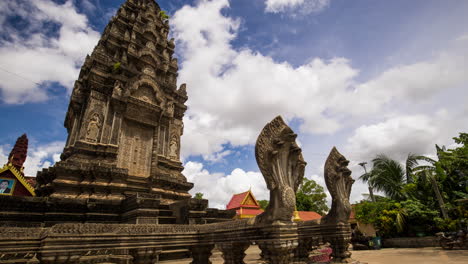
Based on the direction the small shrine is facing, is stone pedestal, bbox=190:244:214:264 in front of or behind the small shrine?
in front

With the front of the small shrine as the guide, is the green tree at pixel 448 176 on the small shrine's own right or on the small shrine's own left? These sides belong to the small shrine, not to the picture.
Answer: on the small shrine's own left

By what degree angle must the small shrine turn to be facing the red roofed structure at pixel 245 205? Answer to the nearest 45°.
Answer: approximately 90° to its left

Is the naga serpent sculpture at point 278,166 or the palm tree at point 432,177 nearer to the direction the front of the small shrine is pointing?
the naga serpent sculpture

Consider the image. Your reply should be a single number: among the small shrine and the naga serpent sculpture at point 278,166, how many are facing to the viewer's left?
0

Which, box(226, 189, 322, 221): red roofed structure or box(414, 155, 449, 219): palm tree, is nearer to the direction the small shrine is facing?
the palm tree

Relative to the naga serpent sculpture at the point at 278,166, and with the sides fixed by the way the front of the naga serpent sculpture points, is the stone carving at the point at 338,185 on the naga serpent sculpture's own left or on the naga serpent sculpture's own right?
on the naga serpent sculpture's own left

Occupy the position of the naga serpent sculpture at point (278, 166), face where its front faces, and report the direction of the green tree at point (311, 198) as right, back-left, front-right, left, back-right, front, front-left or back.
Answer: back-left

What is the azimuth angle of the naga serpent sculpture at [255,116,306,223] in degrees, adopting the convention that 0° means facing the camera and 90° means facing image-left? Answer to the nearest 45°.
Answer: approximately 315°

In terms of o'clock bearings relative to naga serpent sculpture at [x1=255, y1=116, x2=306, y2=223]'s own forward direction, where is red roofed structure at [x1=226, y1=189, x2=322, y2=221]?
The red roofed structure is roughly at 7 o'clock from the naga serpent sculpture.
